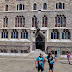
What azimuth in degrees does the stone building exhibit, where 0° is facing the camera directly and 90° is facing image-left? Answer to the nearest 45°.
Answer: approximately 0°
